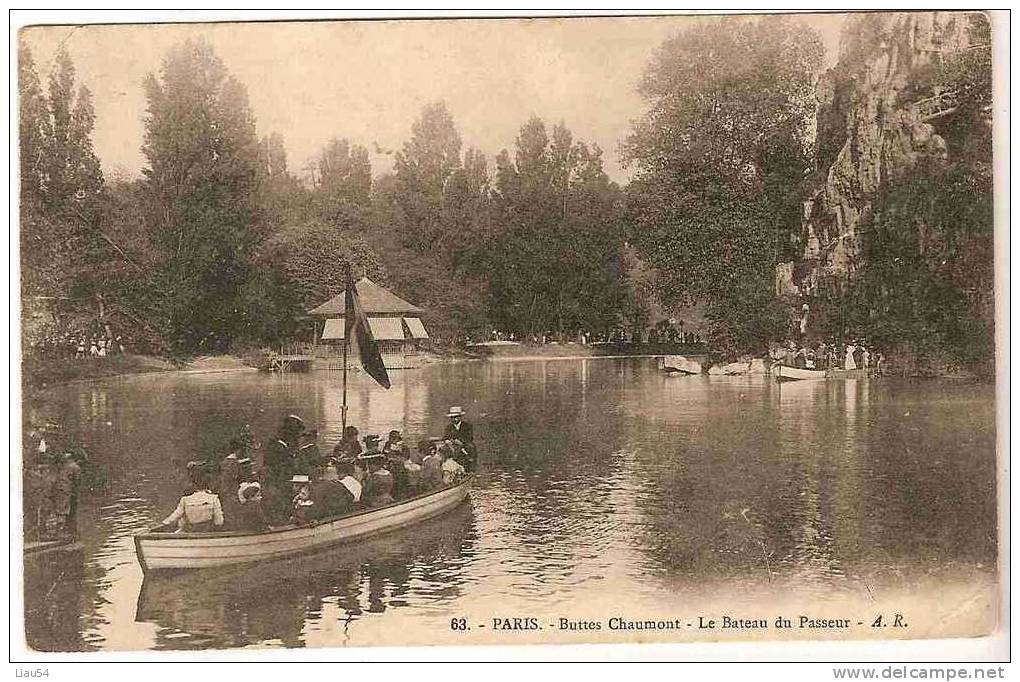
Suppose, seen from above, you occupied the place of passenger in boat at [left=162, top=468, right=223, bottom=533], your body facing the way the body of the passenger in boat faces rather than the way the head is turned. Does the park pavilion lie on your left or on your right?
on your right

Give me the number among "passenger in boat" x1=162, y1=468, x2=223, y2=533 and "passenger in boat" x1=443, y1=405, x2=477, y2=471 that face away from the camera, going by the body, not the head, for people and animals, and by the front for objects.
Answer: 1

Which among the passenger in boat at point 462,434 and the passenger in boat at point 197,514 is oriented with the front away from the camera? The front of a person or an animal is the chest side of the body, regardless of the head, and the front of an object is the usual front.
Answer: the passenger in boat at point 197,514

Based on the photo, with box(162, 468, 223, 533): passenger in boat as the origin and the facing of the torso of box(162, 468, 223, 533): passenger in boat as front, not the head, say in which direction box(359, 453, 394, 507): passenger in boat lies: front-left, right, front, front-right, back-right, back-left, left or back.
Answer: right

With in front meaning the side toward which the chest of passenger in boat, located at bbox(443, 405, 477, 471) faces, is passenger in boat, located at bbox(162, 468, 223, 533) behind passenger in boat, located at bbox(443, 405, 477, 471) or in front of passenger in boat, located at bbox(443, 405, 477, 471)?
in front

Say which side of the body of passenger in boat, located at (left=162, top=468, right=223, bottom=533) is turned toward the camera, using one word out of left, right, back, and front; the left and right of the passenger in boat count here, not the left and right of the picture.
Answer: back

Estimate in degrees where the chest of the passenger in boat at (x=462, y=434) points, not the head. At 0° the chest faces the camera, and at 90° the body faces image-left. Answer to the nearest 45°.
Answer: approximately 45°

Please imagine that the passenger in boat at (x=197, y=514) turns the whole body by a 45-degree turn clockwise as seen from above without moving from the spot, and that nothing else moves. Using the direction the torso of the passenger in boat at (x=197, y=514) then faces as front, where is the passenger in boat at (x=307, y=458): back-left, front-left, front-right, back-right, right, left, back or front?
front-right
